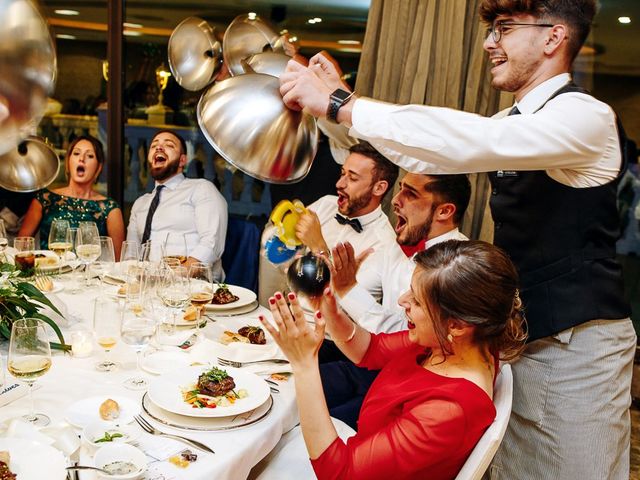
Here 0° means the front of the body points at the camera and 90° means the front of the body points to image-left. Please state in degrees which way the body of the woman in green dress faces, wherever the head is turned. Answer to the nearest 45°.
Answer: approximately 0°

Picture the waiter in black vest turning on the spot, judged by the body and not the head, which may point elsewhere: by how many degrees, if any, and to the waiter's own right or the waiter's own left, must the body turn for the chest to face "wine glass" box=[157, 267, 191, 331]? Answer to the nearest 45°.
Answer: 0° — they already face it

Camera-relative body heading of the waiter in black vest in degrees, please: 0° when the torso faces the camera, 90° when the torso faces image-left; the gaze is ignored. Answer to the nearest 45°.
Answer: approximately 90°

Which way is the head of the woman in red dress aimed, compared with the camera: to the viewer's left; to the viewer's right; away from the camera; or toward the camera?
to the viewer's left

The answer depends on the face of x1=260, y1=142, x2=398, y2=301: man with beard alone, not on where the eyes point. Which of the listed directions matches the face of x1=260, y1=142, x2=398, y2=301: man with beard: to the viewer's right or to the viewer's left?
to the viewer's left

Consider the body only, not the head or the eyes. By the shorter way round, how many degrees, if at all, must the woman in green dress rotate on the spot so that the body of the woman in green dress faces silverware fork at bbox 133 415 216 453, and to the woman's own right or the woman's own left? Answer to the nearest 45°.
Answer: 0° — they already face it

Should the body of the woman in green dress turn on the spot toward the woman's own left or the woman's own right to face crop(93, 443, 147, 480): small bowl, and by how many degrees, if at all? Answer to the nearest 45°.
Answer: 0° — they already face it

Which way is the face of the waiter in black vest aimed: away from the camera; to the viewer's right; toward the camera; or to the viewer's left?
to the viewer's left

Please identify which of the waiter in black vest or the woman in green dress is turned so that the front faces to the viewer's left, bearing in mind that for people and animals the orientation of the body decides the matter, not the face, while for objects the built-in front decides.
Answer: the waiter in black vest

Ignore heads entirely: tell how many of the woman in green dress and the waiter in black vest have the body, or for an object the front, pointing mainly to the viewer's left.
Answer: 1
